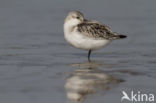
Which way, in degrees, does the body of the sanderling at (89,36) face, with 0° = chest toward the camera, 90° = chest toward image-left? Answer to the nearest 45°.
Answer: approximately 90°
